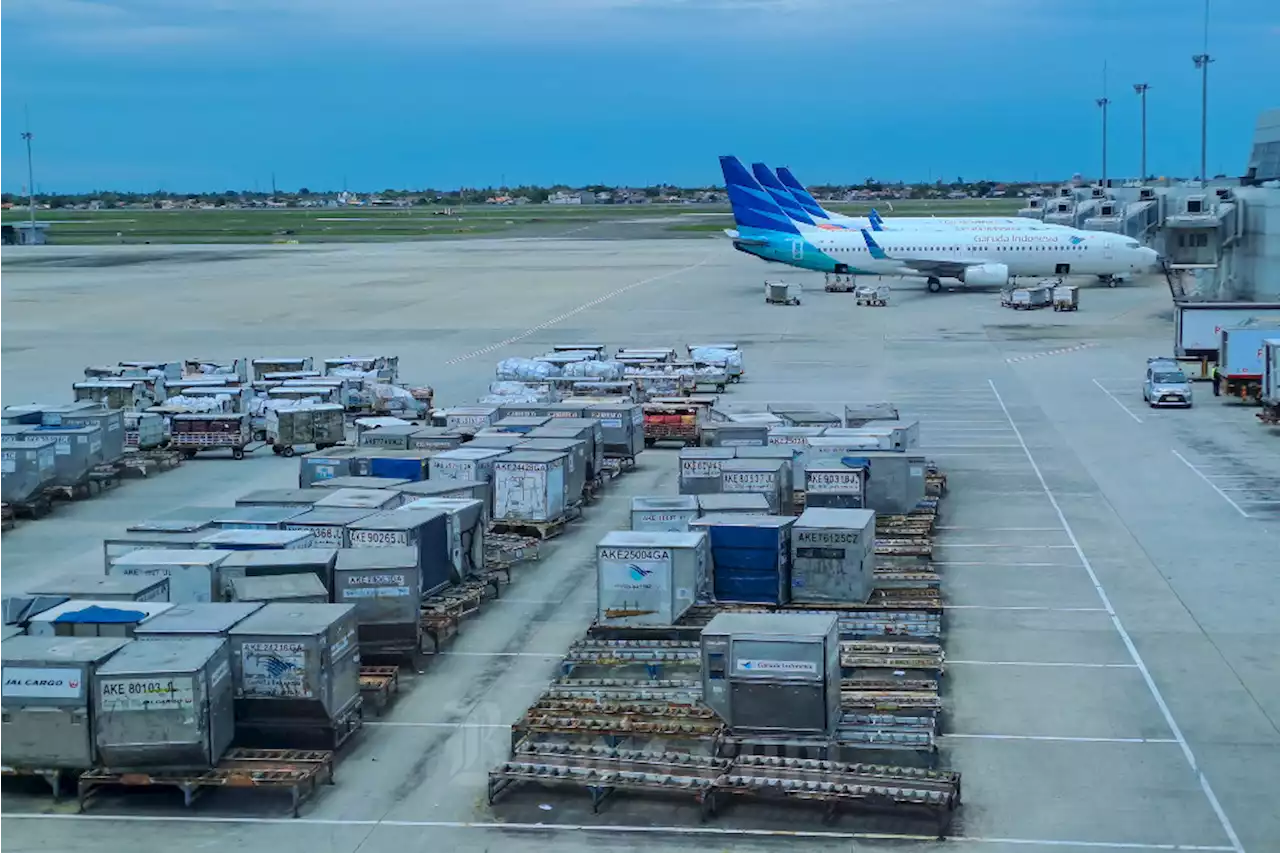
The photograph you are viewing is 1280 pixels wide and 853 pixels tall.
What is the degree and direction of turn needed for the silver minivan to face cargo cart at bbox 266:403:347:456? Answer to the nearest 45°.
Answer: approximately 45° to its right

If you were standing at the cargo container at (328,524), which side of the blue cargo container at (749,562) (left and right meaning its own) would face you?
right

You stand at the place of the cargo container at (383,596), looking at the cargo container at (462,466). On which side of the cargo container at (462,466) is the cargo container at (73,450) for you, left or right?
left

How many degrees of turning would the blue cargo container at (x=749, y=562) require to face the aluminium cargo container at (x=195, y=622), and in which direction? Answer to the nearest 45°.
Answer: approximately 45° to its right

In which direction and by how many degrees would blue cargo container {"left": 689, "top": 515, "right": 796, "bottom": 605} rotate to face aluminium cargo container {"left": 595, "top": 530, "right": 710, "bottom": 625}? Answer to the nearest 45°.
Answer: approximately 45° to its right

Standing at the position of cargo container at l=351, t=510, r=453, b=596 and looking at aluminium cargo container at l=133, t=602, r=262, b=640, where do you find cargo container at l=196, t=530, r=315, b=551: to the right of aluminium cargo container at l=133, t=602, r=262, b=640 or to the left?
right

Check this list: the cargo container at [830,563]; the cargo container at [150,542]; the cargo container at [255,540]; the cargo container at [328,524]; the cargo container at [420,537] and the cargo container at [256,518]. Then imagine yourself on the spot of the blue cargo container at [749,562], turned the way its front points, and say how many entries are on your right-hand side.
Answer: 5

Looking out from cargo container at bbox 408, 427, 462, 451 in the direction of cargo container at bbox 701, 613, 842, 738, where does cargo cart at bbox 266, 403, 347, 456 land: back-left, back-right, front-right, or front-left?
back-right

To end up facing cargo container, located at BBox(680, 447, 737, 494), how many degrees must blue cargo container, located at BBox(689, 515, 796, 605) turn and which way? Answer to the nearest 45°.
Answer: approximately 180°

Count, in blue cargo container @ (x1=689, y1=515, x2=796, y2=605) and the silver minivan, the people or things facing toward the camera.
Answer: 2
